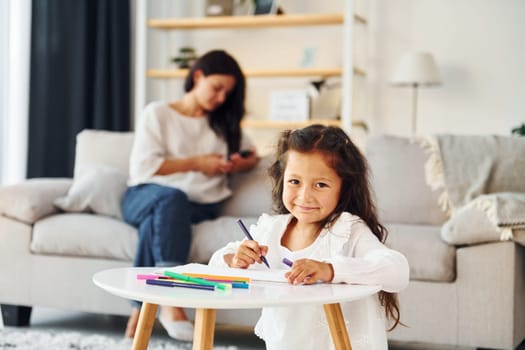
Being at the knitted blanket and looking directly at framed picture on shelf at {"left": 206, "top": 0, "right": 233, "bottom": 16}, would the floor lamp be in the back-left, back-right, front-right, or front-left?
front-right

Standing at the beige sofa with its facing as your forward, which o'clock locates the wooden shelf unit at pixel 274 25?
The wooden shelf unit is roughly at 6 o'clock from the beige sofa.

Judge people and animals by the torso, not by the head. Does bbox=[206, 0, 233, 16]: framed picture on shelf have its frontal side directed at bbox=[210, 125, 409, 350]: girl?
yes

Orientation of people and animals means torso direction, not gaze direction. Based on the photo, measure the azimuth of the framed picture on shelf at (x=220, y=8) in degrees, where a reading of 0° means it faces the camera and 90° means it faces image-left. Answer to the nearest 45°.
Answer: approximately 0°

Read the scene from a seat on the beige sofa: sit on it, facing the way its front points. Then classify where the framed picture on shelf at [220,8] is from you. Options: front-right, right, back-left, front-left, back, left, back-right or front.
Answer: back

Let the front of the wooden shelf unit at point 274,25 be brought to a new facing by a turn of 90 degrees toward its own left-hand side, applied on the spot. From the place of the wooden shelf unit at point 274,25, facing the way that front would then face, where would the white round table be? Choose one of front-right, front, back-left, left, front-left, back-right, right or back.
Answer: right

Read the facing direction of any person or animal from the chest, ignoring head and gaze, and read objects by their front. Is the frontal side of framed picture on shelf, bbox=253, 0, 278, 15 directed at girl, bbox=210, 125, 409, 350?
yes

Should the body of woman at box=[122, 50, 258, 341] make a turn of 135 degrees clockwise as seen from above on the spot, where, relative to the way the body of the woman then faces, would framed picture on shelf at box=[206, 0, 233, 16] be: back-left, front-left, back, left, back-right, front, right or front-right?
right

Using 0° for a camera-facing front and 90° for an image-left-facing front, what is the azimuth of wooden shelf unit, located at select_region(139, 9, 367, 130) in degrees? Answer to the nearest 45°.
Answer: approximately 0°

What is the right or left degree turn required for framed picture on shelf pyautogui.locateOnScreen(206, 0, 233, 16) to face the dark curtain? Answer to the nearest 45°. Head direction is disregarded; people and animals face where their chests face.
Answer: approximately 45° to its right

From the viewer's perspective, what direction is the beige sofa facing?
toward the camera

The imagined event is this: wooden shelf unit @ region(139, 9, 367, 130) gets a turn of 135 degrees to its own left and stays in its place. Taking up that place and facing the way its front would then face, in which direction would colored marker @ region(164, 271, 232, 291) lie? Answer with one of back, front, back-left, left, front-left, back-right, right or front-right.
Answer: back-right

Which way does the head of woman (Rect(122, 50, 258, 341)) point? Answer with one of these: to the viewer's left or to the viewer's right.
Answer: to the viewer's right

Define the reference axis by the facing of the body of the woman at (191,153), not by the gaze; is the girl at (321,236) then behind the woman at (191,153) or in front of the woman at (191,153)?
in front
